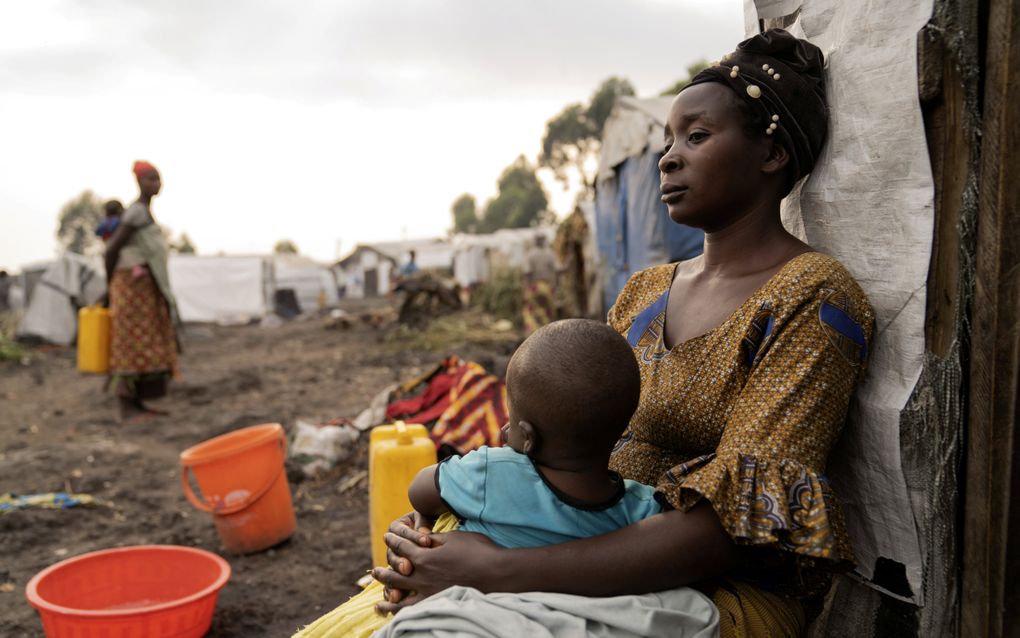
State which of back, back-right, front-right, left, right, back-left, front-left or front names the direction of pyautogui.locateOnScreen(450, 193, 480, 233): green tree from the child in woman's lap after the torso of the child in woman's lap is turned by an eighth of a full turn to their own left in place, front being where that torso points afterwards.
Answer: right

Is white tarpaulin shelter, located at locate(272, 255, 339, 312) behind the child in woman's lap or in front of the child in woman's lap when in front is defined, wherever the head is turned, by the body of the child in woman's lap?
in front

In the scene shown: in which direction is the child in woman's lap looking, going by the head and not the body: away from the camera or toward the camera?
away from the camera

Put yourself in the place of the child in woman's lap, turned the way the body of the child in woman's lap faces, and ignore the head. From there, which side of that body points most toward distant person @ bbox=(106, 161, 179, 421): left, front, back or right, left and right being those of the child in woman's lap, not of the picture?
front

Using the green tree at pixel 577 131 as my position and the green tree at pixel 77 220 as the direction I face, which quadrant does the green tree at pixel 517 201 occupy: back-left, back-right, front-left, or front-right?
front-right

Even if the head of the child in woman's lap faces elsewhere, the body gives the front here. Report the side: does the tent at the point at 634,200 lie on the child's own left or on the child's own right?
on the child's own right

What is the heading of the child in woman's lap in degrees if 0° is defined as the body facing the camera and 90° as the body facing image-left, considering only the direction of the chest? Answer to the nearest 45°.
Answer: approximately 135°

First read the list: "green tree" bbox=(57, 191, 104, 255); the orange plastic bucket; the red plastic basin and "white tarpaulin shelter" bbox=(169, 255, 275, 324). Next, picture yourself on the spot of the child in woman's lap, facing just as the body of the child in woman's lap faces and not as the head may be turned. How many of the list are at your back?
0

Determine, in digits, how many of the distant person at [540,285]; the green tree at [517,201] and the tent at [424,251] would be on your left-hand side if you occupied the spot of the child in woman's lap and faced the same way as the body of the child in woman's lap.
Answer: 0
